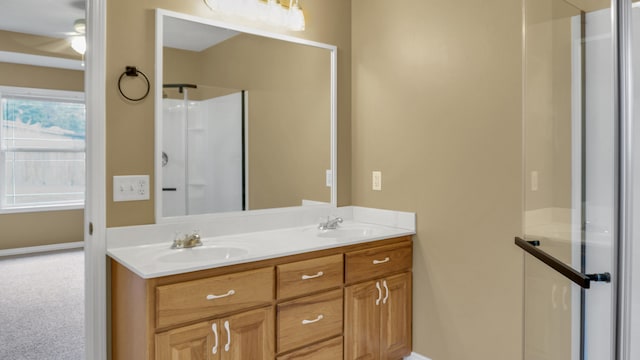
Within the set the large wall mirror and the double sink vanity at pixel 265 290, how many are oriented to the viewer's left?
0

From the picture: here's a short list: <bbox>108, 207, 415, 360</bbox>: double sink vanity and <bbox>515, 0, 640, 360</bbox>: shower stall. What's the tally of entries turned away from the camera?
0

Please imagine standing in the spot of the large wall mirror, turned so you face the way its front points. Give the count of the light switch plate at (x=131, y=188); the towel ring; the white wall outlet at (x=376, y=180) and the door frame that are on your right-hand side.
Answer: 3

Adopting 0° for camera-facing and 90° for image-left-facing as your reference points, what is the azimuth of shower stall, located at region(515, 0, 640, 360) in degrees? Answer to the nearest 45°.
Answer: approximately 45°

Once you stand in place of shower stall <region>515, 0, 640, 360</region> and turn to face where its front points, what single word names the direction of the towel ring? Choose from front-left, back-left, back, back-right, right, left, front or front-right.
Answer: front-right

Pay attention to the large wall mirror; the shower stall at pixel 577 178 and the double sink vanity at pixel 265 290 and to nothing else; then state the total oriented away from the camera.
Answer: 0

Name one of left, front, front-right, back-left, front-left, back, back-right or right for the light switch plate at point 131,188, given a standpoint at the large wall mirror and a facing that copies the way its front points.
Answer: right

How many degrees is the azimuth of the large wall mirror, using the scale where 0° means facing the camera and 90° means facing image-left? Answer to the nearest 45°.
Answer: approximately 315°

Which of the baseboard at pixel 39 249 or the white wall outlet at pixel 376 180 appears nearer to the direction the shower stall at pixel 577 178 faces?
the baseboard

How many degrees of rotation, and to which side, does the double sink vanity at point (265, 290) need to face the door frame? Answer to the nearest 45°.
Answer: approximately 135° to its right

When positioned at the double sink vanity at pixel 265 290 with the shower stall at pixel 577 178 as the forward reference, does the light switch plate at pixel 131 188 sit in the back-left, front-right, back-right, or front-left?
back-right

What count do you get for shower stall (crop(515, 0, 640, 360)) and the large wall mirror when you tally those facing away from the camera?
0
